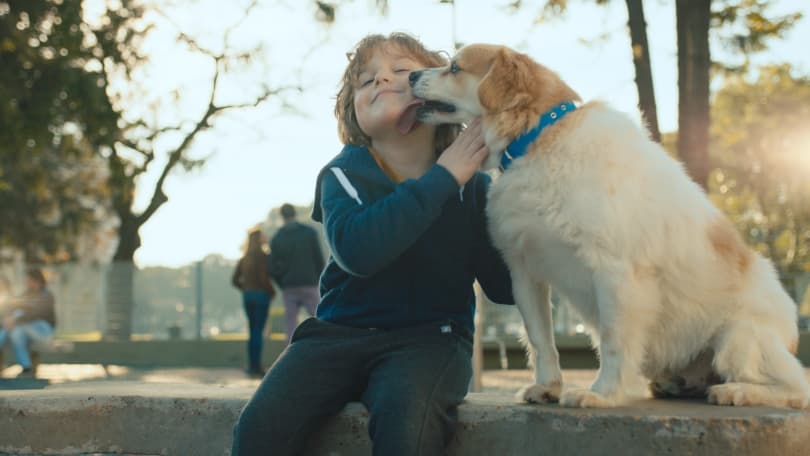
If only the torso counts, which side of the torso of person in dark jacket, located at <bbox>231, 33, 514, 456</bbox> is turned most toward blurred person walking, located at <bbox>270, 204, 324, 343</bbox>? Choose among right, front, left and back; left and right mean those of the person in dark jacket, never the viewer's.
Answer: back

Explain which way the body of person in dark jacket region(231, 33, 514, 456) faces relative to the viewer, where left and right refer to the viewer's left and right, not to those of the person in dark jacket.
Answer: facing the viewer

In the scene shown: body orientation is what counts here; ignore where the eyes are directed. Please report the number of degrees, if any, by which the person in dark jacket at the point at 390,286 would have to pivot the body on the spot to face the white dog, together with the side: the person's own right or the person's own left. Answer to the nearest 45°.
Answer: approximately 90° to the person's own left

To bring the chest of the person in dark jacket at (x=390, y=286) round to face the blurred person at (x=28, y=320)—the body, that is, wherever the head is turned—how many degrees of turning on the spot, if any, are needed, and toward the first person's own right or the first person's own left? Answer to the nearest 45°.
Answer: approximately 135° to the first person's own right

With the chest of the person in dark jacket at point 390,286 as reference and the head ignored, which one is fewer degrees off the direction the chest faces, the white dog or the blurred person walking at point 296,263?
the white dog

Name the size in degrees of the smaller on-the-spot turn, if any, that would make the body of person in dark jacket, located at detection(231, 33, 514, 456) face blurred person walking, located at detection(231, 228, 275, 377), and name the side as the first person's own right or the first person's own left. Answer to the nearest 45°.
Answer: approximately 180°
